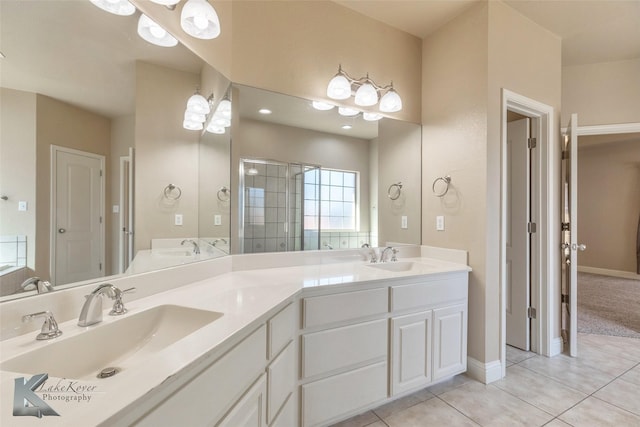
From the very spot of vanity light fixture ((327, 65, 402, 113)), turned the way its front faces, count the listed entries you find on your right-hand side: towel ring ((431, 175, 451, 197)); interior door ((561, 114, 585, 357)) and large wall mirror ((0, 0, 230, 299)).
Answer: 1

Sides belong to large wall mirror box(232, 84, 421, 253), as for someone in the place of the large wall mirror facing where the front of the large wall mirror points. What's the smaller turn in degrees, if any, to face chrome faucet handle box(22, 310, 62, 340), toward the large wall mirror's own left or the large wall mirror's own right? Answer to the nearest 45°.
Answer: approximately 90° to the large wall mirror's own right

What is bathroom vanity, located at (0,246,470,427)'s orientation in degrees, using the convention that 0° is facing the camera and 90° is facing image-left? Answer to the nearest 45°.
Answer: approximately 315°

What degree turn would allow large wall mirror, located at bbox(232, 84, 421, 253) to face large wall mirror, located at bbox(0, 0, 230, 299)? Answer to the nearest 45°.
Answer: approximately 90° to its right

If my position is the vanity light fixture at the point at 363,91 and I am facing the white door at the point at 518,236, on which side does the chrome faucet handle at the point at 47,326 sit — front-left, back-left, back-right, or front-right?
back-right
